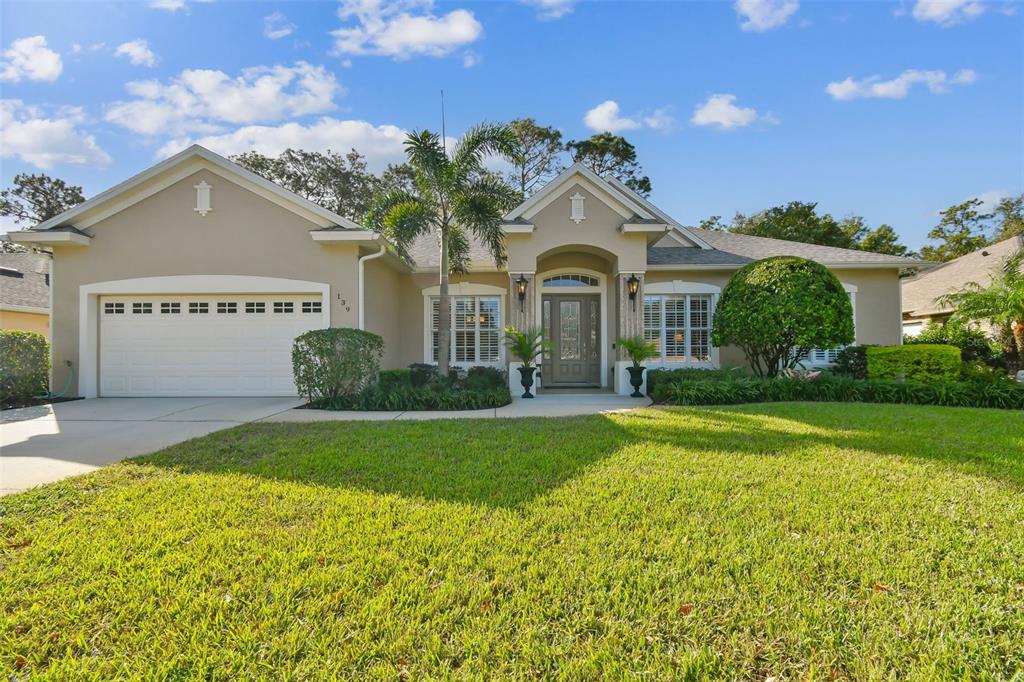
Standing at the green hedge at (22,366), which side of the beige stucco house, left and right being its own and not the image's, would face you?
right

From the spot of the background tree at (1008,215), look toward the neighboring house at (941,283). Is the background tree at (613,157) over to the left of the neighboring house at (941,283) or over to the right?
right

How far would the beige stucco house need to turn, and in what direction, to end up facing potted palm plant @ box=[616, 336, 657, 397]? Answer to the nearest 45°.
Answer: approximately 90° to its left

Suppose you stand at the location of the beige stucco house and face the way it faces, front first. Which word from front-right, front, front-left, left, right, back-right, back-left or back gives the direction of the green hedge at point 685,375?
left

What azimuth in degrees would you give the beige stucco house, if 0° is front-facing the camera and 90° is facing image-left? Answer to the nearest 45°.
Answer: approximately 0°
